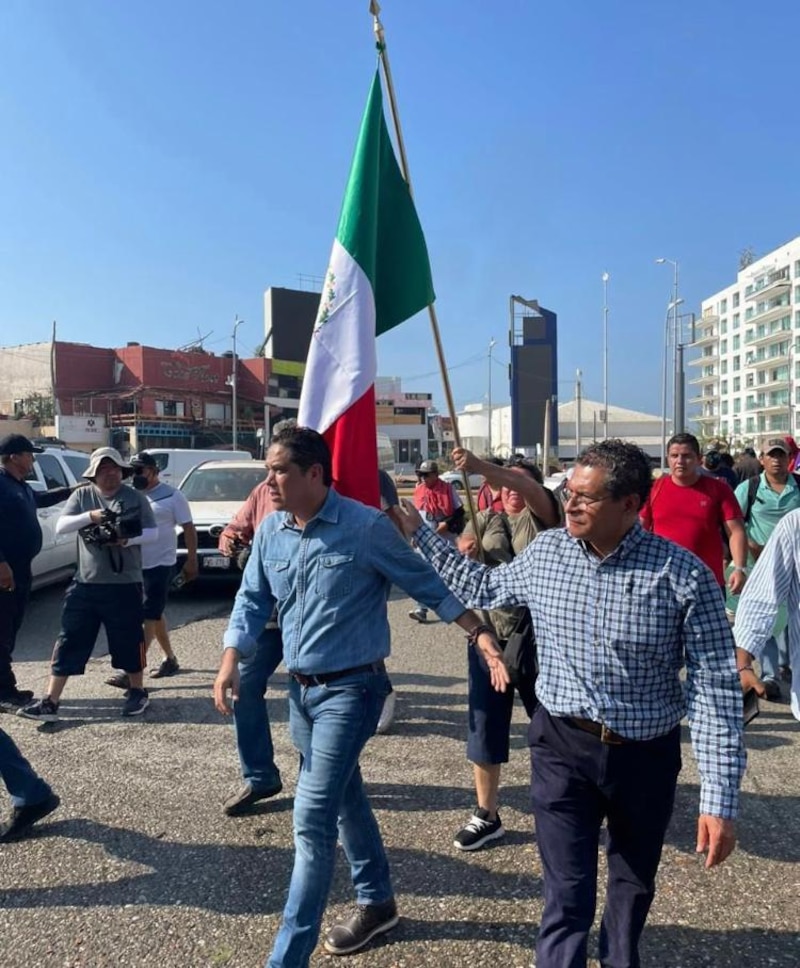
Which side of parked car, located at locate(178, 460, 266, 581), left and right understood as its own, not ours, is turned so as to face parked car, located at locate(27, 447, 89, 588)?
right

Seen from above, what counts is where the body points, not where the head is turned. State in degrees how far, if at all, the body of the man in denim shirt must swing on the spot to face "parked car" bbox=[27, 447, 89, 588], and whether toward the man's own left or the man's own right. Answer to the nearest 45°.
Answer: approximately 90° to the man's own right

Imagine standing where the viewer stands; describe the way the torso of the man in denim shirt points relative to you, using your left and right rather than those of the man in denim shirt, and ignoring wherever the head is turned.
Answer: facing the viewer and to the left of the viewer

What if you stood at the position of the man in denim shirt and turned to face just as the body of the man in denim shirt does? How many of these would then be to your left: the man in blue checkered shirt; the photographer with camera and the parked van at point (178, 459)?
1

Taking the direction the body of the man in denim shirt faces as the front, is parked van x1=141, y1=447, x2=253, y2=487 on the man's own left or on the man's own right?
on the man's own right

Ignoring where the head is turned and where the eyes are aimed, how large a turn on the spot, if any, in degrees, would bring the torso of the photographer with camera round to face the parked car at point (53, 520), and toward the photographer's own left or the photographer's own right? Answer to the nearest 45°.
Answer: approximately 180°

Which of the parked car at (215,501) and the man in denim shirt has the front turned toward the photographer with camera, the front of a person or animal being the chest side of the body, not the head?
the parked car

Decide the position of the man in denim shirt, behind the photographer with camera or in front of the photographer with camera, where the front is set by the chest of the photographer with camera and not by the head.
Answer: in front

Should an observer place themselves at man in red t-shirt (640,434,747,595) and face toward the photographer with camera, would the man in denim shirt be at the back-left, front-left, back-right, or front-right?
front-left

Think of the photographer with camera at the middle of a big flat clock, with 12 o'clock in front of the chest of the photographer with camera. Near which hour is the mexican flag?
The mexican flag is roughly at 11 o'clock from the photographer with camera.

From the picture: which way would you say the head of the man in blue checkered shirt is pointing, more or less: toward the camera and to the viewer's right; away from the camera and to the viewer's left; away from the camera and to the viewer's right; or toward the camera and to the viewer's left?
toward the camera and to the viewer's left

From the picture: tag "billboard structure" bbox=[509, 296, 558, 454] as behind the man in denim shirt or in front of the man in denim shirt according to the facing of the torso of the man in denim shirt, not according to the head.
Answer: behind

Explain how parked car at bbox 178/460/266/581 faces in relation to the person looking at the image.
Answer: facing the viewer

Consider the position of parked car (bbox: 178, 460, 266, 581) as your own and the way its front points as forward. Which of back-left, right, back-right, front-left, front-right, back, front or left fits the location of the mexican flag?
front
